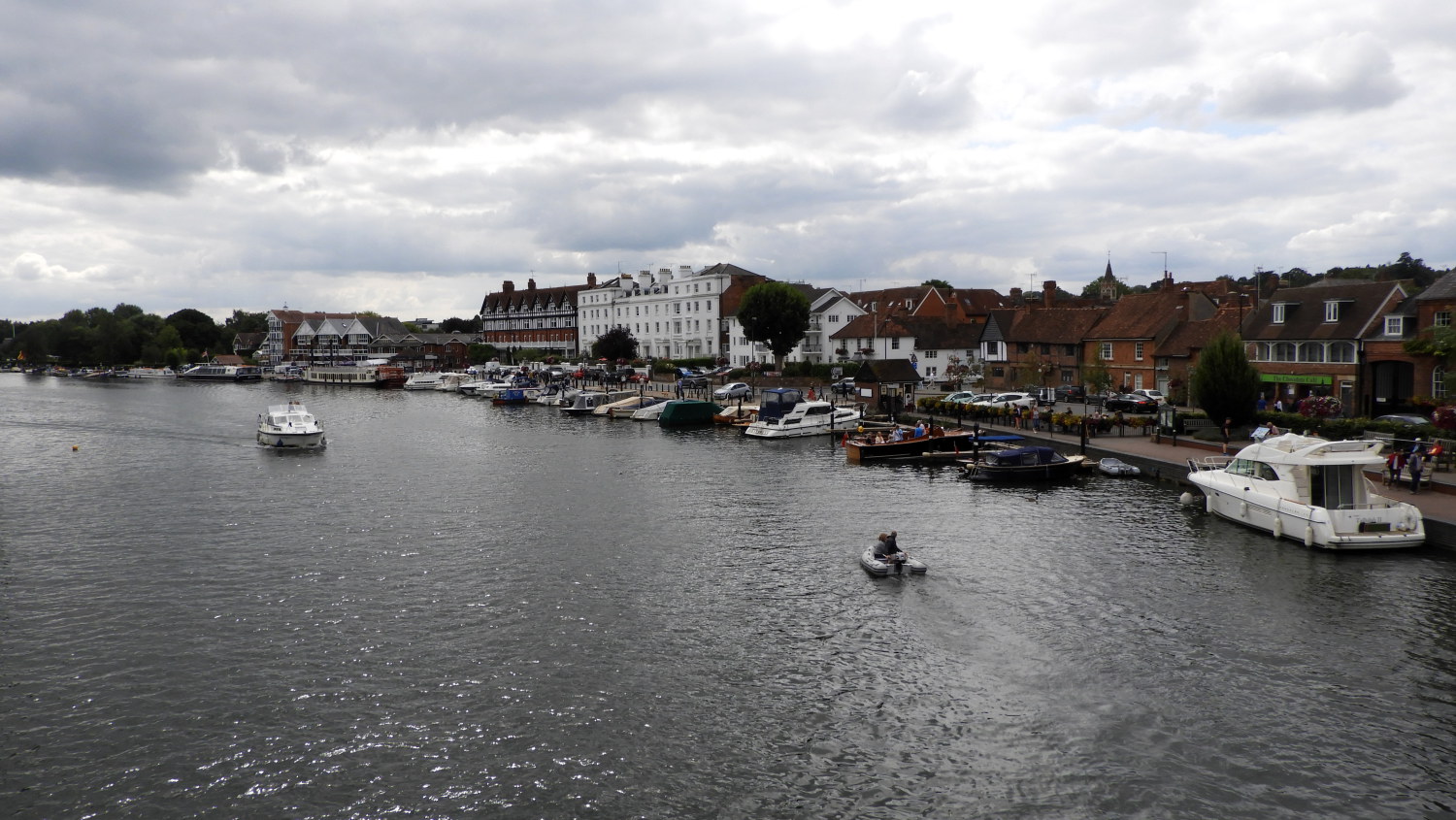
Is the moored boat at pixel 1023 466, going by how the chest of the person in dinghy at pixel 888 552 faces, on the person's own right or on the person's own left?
on the person's own right

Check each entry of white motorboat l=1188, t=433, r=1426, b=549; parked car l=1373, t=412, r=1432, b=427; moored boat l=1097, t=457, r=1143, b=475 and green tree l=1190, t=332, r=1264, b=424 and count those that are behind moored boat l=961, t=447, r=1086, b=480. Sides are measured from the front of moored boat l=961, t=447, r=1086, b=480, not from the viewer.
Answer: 0

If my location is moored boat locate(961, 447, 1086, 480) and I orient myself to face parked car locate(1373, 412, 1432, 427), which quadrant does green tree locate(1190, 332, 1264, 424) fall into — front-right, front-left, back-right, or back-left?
front-left

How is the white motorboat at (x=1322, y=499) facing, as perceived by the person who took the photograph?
facing away from the viewer and to the left of the viewer

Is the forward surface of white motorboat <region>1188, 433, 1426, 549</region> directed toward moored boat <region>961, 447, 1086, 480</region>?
yes

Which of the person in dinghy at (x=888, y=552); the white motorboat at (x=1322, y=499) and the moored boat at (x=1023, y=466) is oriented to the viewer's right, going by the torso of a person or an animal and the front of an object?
the moored boat

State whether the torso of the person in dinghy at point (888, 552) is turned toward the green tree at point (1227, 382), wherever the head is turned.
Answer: no

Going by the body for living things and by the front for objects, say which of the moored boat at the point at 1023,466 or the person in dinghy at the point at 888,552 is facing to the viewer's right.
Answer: the moored boat

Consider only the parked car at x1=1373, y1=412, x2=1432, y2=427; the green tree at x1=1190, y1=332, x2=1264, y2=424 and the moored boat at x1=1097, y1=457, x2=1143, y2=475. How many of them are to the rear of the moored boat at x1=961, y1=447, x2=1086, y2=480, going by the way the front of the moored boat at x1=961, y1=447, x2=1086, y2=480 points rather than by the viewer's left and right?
0

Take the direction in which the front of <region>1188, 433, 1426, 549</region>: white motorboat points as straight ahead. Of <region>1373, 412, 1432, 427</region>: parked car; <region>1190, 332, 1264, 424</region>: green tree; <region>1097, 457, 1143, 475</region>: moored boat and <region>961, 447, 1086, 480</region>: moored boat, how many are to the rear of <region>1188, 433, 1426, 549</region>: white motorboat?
0

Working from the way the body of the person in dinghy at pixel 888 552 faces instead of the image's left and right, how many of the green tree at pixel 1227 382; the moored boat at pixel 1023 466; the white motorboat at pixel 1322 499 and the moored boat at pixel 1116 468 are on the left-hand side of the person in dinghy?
0

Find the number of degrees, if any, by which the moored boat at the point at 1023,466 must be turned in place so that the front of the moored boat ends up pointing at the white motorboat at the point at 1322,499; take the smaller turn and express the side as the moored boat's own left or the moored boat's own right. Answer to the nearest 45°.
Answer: approximately 45° to the moored boat's own right

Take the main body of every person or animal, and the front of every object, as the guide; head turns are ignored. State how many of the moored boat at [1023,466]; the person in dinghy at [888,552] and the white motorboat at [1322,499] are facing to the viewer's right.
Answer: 1

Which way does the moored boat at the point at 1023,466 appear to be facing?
to the viewer's right

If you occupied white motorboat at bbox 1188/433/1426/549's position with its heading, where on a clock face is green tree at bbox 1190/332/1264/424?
The green tree is roughly at 1 o'clock from the white motorboat.

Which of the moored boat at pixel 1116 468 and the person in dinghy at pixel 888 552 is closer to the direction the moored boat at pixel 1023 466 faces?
the moored boat
